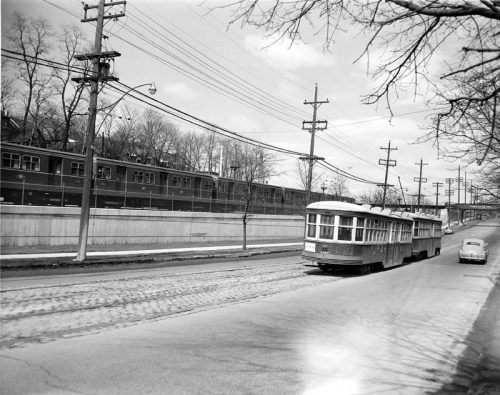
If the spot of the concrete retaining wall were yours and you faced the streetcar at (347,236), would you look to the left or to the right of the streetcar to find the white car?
left

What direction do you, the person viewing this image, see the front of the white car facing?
facing away from the viewer

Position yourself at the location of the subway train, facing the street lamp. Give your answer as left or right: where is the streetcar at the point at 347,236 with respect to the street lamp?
left

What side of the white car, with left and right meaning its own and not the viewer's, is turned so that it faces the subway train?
left

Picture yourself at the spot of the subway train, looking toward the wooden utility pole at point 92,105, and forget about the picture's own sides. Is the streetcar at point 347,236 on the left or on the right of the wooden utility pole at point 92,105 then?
left
